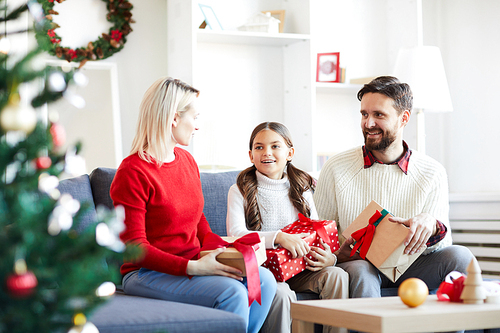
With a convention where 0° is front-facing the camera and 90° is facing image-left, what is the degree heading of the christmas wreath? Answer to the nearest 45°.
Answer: approximately 0°

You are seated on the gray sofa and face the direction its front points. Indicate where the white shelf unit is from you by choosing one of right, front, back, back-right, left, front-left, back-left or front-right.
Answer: back

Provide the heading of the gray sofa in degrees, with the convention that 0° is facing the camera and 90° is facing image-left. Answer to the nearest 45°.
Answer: approximately 0°

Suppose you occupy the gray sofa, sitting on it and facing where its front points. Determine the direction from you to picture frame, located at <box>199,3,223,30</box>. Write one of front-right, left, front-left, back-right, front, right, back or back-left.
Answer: back

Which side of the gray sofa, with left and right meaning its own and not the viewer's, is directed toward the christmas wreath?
back

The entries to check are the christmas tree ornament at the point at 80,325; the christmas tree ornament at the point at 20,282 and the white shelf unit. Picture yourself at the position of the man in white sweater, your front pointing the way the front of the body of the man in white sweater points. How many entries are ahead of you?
2

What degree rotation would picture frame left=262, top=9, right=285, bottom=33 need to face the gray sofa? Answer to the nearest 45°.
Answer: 0° — it already faces it

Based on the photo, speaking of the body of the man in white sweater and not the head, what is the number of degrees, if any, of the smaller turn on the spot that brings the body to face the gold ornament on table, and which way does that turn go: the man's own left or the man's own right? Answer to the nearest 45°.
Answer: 0° — they already face it

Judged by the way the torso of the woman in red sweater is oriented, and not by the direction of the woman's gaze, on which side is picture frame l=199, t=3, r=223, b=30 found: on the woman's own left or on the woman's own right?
on the woman's own left
